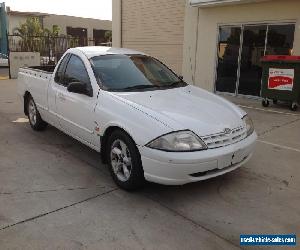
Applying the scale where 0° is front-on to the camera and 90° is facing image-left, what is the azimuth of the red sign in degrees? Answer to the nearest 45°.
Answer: approximately 0°

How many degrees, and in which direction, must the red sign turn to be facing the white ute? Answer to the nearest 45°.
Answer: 0° — it already faces it

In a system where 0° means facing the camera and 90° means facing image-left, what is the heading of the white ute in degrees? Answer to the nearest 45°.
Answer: approximately 315°

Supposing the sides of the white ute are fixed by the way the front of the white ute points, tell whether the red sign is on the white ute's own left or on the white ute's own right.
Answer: on the white ute's own left
